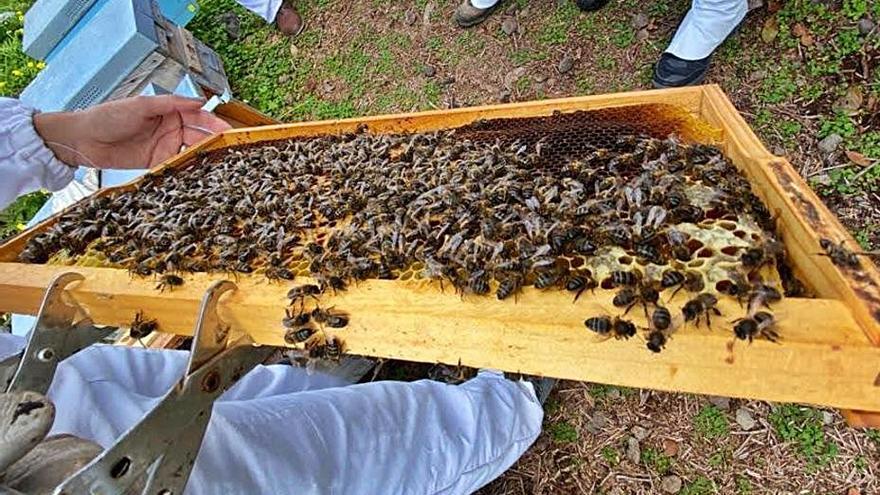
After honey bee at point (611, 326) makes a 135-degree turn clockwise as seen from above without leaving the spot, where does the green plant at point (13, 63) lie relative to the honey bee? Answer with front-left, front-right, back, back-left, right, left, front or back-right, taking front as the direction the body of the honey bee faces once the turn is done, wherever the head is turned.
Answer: right

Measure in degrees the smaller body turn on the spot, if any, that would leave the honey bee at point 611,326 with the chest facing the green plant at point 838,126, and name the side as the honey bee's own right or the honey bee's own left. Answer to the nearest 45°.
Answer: approximately 45° to the honey bee's own left

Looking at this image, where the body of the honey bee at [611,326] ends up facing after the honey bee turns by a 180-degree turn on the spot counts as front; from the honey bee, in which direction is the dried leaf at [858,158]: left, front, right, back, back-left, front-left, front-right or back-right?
back-right

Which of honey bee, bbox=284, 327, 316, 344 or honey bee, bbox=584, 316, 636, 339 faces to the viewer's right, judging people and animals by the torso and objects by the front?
honey bee, bbox=584, 316, 636, 339

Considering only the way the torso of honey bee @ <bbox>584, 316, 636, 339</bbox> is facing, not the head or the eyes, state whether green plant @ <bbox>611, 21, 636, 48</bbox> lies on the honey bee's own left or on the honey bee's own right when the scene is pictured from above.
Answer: on the honey bee's own left

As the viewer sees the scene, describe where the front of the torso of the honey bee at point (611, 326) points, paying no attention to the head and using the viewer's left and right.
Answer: facing to the right of the viewer
